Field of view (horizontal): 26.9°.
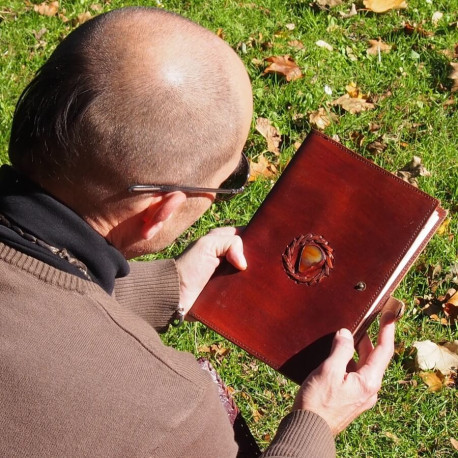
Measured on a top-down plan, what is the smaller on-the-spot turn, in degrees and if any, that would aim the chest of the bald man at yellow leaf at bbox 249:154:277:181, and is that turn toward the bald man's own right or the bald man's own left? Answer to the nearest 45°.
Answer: approximately 45° to the bald man's own left

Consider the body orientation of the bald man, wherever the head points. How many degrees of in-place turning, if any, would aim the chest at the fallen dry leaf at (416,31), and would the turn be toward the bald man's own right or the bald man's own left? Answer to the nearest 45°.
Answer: approximately 45° to the bald man's own left

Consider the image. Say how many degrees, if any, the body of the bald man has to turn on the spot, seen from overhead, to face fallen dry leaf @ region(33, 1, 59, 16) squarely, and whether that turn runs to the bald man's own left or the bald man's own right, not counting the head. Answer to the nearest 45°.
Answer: approximately 45° to the bald man's own left

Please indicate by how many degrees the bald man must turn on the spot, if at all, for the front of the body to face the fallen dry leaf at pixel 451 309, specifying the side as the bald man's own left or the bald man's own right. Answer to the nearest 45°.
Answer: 0° — they already face it

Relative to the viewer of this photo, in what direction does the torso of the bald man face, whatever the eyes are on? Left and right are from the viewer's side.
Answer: facing away from the viewer and to the right of the viewer

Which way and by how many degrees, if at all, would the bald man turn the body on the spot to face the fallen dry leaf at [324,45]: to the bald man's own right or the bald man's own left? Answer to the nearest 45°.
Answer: approximately 45° to the bald man's own left

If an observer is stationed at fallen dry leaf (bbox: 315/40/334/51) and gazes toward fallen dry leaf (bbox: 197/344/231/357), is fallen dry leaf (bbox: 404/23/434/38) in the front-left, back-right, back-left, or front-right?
back-left

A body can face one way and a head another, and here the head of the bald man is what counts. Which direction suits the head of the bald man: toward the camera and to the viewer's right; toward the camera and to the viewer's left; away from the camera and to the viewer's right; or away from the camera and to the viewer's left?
away from the camera and to the viewer's right

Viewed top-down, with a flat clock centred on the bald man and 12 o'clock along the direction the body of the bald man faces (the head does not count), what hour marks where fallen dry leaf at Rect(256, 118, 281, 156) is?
The fallen dry leaf is roughly at 11 o'clock from the bald man.
